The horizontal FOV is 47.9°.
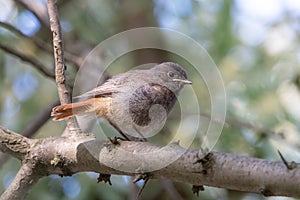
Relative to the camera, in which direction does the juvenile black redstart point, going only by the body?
to the viewer's right

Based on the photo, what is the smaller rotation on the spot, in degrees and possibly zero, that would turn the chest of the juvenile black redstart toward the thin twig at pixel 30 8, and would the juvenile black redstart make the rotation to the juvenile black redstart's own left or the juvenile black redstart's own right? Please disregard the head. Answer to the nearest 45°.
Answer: approximately 135° to the juvenile black redstart's own left
